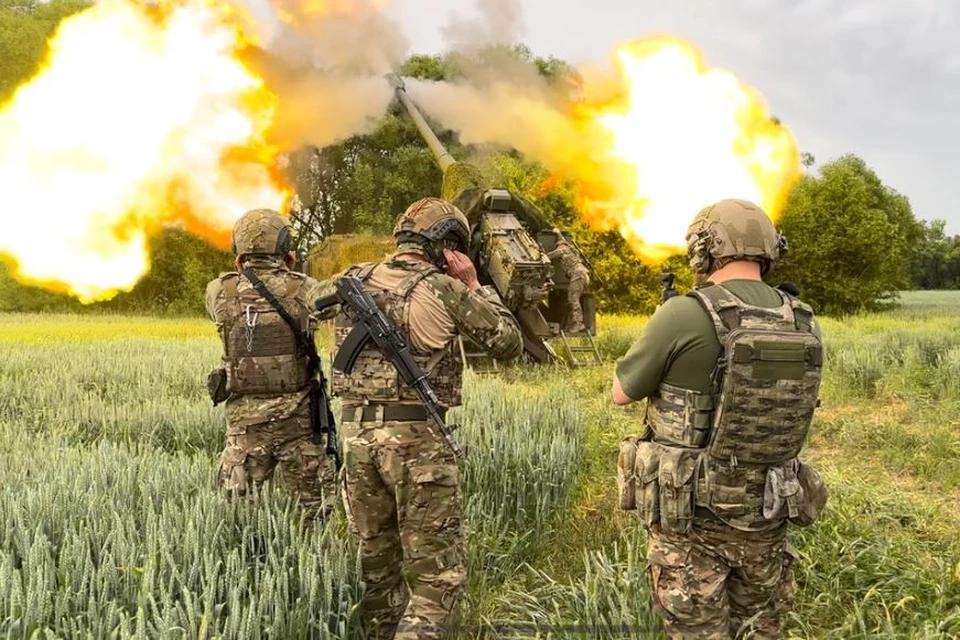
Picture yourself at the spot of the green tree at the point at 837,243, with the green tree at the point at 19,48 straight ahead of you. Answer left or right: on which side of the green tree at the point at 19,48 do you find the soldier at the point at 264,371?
left

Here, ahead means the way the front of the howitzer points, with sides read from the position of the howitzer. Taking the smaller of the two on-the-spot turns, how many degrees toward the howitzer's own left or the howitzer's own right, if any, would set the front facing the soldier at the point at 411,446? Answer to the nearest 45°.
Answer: approximately 135° to the howitzer's own left

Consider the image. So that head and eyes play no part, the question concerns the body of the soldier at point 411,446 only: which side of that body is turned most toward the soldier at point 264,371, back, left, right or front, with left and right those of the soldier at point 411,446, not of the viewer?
left

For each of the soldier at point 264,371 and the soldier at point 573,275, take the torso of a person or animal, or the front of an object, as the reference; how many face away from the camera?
1

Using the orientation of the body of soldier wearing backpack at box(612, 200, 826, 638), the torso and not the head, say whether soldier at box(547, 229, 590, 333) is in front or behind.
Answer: in front

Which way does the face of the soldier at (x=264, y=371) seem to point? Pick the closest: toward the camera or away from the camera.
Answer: away from the camera

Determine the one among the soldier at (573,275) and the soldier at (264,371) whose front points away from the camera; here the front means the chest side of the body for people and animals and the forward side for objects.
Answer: the soldier at (264,371)

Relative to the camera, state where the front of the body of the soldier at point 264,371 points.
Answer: away from the camera

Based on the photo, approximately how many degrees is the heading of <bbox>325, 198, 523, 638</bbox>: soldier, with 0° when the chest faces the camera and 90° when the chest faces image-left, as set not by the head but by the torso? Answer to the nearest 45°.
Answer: approximately 225°
